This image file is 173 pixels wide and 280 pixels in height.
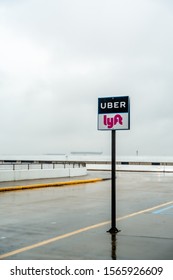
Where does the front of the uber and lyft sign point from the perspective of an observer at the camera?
facing the viewer
